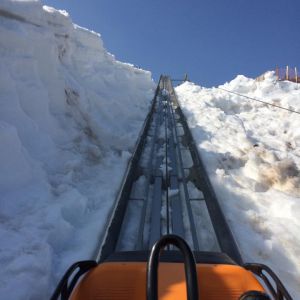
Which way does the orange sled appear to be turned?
away from the camera
